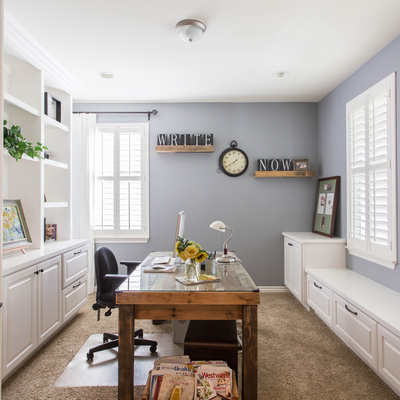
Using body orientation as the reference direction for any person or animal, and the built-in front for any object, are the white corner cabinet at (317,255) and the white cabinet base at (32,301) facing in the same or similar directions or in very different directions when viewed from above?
very different directions

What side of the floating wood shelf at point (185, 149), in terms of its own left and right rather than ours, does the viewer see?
front

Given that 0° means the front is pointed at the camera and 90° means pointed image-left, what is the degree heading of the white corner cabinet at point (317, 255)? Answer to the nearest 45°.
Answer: approximately 90°

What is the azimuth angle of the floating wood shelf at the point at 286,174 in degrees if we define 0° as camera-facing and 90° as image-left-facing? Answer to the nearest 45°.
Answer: approximately 0°

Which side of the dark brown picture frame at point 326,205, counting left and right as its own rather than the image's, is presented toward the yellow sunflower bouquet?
front

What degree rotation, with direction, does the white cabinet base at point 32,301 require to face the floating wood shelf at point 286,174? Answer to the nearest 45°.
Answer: approximately 45° to its left

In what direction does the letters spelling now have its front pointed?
toward the camera

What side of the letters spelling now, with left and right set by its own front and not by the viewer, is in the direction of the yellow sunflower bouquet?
front

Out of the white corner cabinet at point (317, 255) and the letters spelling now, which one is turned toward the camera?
the letters spelling now

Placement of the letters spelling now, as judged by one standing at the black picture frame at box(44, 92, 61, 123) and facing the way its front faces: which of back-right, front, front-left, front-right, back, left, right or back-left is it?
front-left

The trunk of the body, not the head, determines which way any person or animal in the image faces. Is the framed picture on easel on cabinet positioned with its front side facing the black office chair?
yes

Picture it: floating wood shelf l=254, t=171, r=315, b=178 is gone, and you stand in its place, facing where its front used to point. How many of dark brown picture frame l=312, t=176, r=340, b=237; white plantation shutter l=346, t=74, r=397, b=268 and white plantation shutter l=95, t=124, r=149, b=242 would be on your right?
1

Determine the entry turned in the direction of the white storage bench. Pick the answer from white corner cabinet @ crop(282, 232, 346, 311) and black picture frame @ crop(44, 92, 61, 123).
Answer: the black picture frame
